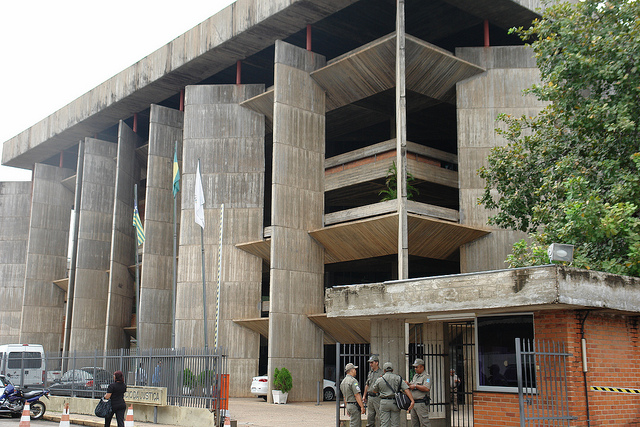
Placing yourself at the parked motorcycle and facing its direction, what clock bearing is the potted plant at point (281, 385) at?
The potted plant is roughly at 5 o'clock from the parked motorcycle.

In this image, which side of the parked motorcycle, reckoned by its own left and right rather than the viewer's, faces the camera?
left

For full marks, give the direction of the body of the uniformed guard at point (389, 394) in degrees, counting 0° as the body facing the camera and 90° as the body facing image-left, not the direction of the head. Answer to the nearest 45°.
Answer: approximately 180°

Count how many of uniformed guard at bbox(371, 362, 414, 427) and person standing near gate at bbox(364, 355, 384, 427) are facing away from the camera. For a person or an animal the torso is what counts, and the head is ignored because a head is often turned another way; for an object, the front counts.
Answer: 1

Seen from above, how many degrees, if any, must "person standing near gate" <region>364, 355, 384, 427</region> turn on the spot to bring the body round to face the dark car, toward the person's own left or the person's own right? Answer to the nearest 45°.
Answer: approximately 90° to the person's own right

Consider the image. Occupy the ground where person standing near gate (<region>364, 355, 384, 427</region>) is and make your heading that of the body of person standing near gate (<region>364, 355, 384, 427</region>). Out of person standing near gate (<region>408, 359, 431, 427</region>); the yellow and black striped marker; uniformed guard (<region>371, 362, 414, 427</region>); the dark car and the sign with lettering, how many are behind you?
2

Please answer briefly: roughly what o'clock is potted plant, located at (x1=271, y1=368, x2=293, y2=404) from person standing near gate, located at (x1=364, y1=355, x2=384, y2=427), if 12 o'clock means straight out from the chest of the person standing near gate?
The potted plant is roughly at 4 o'clock from the person standing near gate.

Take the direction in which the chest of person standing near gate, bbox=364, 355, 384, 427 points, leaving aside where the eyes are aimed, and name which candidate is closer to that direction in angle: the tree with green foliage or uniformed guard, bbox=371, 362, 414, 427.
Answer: the uniformed guard

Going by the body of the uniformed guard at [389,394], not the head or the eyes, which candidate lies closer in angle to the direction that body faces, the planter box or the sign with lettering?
the planter box
